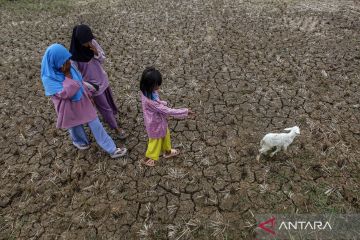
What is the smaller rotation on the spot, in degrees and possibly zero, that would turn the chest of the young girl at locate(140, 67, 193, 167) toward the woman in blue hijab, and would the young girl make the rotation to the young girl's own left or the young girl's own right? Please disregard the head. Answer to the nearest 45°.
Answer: approximately 180°

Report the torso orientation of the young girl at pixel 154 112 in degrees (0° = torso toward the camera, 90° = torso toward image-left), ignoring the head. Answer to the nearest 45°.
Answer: approximately 270°

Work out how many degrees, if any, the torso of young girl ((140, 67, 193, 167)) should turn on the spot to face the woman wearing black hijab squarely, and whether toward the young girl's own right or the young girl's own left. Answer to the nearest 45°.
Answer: approximately 135° to the young girl's own left
